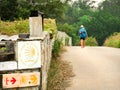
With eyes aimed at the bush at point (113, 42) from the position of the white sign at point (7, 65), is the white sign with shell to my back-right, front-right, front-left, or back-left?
front-right

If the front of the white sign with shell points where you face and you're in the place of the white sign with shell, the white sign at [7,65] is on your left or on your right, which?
on your right

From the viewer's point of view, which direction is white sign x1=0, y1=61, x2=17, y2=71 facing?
toward the camera

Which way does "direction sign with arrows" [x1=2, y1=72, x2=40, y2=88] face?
toward the camera

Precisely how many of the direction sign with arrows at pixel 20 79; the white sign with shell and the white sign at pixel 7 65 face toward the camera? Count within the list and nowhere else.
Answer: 3

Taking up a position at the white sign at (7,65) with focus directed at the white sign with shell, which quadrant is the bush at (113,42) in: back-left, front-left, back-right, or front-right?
front-left
